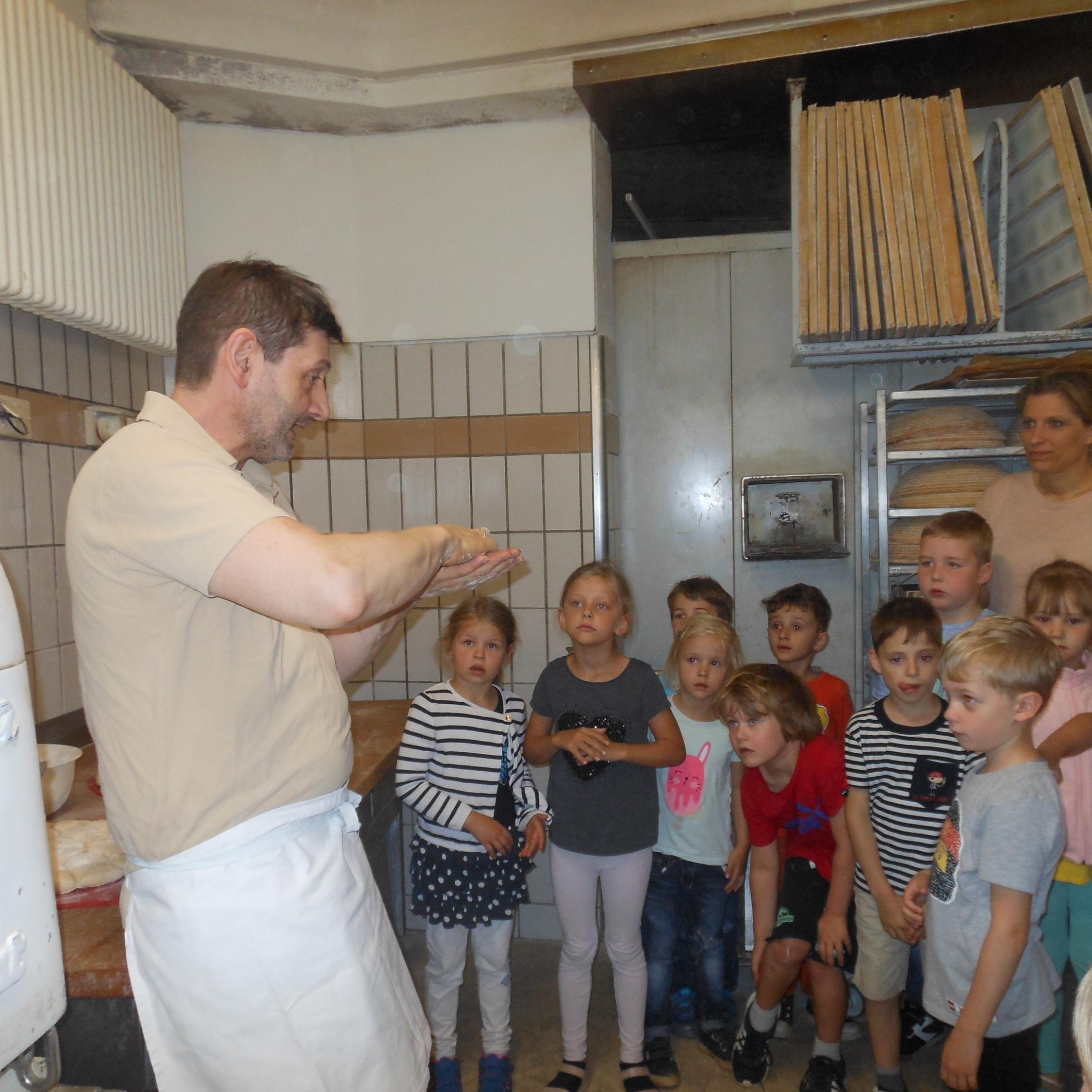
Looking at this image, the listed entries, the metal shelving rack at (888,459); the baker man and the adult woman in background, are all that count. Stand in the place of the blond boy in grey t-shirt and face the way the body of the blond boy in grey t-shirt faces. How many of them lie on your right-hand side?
2

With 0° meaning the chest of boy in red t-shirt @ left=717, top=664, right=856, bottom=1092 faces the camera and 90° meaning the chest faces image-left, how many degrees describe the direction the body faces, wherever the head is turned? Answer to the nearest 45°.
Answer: approximately 45°

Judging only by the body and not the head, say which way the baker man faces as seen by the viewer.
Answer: to the viewer's right

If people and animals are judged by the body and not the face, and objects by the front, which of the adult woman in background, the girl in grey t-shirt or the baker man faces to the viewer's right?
the baker man

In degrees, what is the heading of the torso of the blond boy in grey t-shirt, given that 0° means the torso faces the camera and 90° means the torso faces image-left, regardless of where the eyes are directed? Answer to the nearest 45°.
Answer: approximately 90°

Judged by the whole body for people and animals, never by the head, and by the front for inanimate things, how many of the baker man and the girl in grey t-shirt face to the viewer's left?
0
